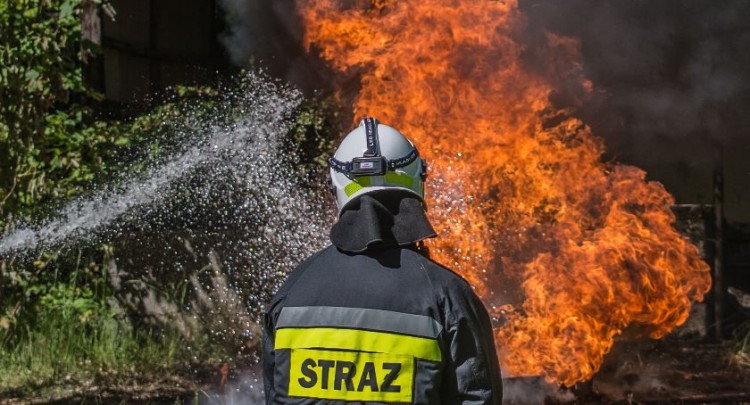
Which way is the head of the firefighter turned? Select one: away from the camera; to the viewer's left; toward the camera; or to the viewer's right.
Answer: away from the camera

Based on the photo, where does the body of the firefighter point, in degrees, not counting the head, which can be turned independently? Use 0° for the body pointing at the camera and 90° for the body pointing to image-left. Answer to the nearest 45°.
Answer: approximately 225°

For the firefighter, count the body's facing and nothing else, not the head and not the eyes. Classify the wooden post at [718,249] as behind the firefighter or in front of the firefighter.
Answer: in front
